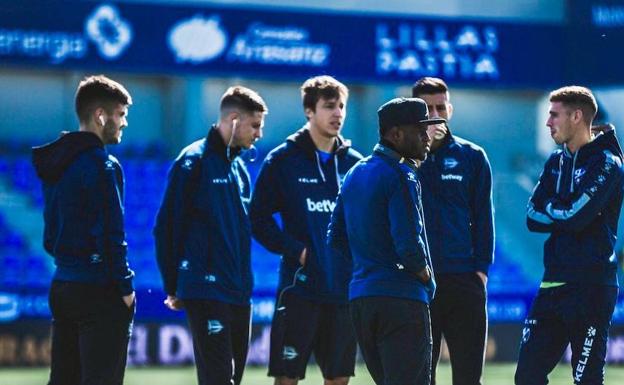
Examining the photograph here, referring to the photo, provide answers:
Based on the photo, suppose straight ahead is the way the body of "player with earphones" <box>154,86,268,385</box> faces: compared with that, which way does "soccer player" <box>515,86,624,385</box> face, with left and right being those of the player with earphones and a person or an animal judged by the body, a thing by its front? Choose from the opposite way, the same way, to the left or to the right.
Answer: to the right

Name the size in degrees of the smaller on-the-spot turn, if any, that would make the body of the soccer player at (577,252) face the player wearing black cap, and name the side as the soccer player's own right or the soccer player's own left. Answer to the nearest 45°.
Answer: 0° — they already face them

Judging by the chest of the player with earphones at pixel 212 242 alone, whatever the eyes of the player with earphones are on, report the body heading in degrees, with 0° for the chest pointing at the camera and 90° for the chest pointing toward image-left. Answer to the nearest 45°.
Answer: approximately 315°

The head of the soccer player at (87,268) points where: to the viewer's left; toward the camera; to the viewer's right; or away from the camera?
to the viewer's right

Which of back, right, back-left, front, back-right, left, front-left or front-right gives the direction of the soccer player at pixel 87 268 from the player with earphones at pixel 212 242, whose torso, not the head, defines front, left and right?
right

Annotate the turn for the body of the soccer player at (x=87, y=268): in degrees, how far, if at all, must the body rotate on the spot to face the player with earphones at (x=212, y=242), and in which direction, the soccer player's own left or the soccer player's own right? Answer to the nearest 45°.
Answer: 0° — they already face them

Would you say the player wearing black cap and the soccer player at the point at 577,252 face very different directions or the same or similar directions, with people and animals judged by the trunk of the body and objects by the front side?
very different directions

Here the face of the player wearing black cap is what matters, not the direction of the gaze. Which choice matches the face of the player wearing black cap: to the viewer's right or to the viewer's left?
to the viewer's right
